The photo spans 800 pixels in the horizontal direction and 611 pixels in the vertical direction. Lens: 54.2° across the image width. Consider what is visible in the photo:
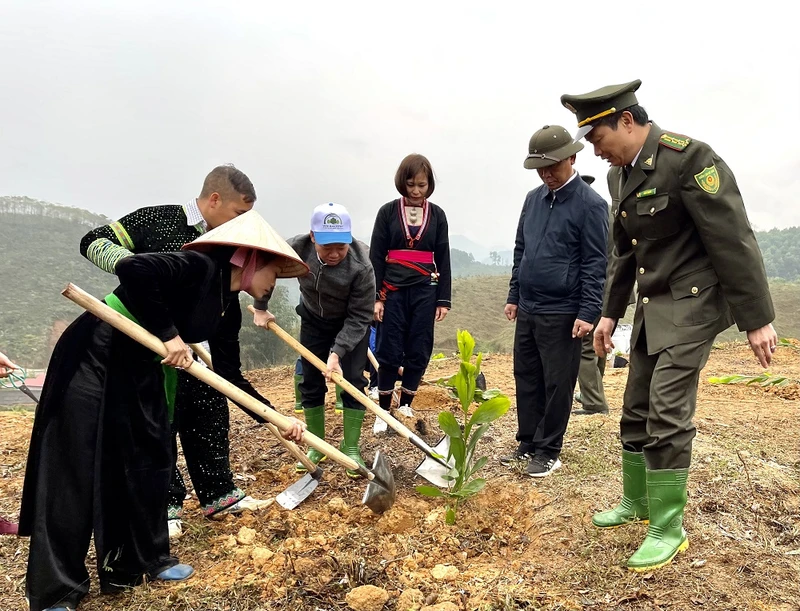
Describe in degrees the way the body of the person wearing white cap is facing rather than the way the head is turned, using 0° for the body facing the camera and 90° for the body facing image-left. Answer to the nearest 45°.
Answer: approximately 0°

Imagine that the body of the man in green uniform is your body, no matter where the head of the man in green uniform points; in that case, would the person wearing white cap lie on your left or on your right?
on your right

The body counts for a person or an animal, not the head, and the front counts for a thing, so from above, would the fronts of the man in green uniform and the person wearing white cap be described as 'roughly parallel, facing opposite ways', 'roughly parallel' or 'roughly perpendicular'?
roughly perpendicular

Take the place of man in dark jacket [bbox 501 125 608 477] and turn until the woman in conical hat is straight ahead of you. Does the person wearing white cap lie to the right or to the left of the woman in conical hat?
right

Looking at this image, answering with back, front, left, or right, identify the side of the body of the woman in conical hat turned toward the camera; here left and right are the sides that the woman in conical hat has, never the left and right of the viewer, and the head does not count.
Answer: right

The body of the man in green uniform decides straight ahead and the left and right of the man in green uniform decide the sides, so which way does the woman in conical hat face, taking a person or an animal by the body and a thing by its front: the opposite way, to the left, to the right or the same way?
the opposite way

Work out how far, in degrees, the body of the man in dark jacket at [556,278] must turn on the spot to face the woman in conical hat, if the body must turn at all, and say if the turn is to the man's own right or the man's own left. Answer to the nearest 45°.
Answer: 0° — they already face them

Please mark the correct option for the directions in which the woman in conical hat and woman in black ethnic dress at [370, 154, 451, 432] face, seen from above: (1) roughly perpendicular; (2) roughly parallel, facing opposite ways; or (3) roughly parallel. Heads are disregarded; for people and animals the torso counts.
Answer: roughly perpendicular
